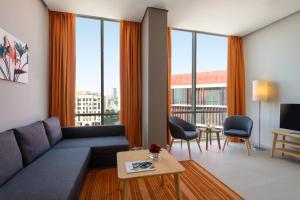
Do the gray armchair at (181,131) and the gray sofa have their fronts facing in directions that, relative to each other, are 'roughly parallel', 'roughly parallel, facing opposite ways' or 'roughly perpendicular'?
roughly perpendicular

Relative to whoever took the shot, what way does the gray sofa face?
facing to the right of the viewer

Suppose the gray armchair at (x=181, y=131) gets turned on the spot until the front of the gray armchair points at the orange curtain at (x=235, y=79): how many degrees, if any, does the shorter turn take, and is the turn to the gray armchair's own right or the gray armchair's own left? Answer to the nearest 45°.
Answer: approximately 90° to the gray armchair's own left

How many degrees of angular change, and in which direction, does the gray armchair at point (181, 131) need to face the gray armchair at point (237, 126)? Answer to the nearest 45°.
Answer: approximately 90° to its left

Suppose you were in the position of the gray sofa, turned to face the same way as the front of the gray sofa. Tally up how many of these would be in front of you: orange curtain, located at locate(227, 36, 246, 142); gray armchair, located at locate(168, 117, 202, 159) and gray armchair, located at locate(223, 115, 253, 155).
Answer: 3

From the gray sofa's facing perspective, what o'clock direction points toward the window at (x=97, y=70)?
The window is roughly at 10 o'clock from the gray sofa.

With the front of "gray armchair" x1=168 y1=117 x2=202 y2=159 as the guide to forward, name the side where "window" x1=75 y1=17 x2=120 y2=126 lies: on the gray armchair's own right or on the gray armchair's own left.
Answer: on the gray armchair's own right
